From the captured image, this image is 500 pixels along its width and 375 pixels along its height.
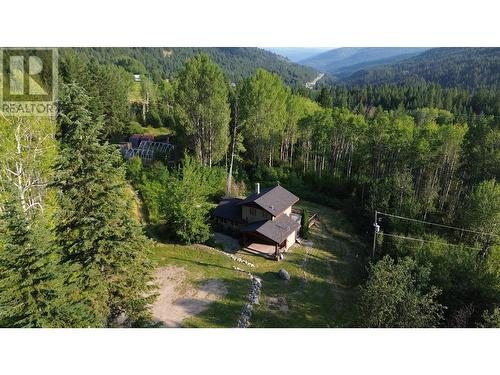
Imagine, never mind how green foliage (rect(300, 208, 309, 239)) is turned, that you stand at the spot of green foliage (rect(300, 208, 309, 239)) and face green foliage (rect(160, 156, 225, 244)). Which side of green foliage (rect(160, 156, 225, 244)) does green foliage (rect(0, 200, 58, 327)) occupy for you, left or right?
left

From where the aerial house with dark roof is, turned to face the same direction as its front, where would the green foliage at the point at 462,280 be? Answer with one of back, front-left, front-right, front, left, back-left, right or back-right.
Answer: left

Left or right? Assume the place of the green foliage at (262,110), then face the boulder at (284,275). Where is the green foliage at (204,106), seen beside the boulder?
right

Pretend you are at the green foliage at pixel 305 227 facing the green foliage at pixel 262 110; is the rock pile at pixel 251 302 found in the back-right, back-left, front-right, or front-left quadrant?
back-left

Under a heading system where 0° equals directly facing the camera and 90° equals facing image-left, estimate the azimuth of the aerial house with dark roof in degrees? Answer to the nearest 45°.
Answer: approximately 45°

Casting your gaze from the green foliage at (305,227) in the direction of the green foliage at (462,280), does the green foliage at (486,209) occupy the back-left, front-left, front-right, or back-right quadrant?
front-left

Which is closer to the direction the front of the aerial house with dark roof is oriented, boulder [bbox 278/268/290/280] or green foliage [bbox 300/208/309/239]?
the boulder

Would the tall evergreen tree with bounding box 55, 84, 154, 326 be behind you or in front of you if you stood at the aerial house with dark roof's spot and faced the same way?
in front

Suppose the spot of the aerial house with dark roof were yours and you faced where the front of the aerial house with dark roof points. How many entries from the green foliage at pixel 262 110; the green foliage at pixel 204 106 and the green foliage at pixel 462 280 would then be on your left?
1
